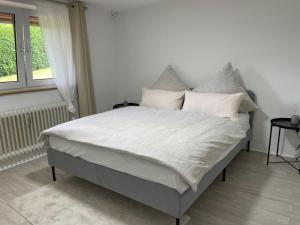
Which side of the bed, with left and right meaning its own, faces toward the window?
right

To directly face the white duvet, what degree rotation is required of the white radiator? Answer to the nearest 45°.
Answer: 0° — it already faces it

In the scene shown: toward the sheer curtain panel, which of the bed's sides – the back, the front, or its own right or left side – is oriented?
right

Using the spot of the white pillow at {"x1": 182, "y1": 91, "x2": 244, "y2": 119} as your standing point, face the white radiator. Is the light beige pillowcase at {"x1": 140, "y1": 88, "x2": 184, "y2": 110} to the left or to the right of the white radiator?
right

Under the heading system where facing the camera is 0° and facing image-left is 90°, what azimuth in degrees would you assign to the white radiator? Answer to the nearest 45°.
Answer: approximately 315°
